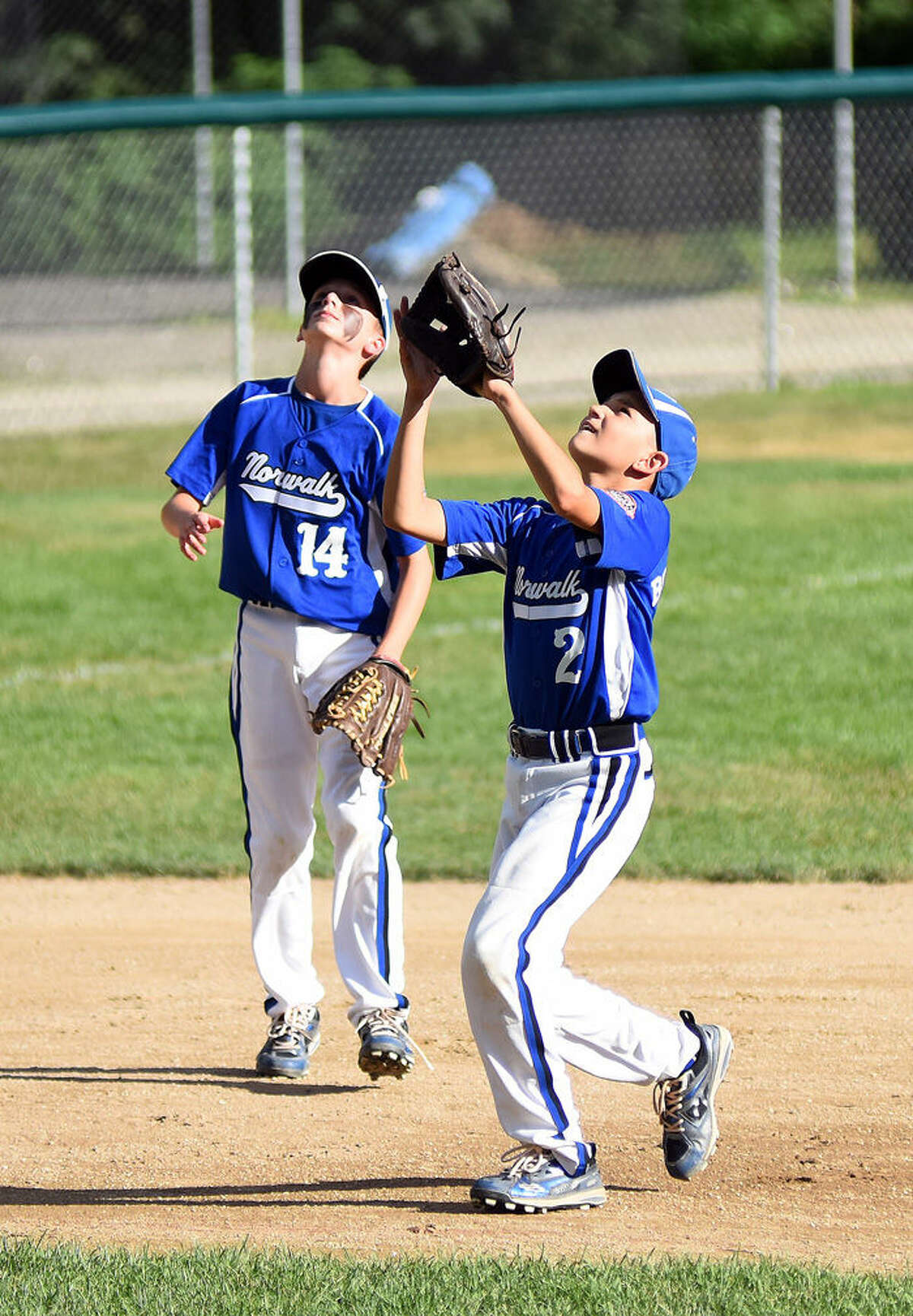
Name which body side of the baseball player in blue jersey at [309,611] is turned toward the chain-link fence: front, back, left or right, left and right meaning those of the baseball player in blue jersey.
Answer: back

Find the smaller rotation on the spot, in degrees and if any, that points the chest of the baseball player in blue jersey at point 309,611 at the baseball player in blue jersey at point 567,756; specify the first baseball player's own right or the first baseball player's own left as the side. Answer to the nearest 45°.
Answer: approximately 45° to the first baseball player's own left

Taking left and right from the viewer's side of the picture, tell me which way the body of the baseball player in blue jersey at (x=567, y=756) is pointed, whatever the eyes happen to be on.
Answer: facing the viewer and to the left of the viewer

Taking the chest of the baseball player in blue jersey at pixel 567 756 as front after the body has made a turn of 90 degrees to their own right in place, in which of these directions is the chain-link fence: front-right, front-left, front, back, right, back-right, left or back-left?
front-right

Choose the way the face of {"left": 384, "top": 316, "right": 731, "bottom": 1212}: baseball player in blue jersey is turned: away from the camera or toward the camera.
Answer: toward the camera

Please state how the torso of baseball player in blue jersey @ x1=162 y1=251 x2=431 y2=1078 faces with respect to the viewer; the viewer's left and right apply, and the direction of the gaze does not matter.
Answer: facing the viewer

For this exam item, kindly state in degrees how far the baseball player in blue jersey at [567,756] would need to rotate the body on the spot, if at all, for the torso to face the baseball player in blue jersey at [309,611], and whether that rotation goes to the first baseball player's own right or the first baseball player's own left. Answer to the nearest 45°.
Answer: approximately 90° to the first baseball player's own right

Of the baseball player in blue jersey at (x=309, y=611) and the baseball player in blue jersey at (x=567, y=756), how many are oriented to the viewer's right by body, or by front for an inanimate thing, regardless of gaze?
0
